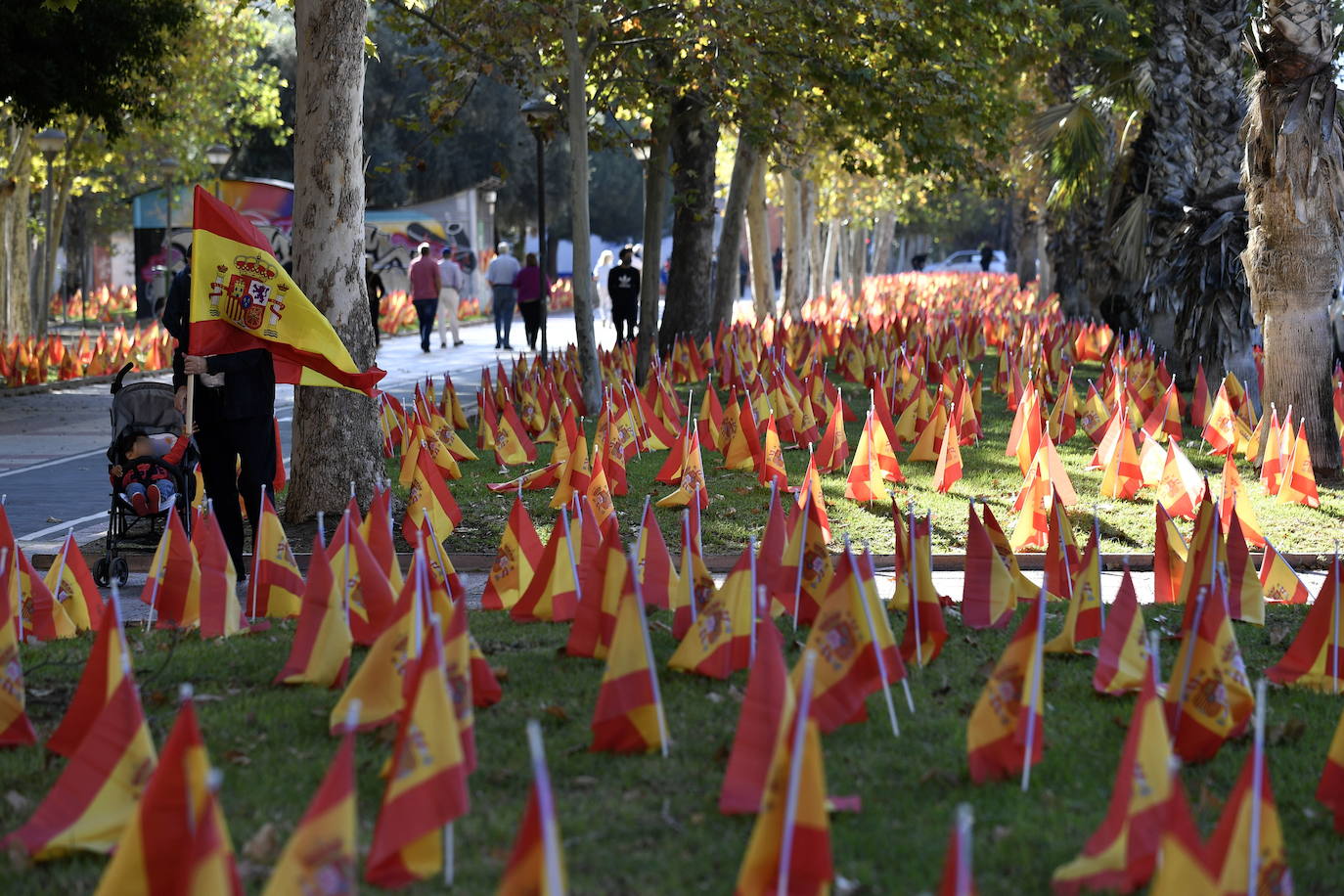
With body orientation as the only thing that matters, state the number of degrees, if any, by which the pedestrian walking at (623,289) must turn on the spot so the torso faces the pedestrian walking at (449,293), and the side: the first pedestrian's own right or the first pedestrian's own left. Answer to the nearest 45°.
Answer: approximately 135° to the first pedestrian's own right

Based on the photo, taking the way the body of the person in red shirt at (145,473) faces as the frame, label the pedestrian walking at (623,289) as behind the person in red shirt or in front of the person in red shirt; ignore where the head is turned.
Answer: behind

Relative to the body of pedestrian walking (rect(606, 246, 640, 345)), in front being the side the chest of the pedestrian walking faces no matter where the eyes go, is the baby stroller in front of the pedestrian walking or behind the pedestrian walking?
in front

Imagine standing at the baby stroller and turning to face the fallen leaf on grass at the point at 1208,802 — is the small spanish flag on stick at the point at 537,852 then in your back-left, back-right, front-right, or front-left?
front-right

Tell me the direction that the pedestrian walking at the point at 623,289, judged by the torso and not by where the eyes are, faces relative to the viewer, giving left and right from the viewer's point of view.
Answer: facing the viewer

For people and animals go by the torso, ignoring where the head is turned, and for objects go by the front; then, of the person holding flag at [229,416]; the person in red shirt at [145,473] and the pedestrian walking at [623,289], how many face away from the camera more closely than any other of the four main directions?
0

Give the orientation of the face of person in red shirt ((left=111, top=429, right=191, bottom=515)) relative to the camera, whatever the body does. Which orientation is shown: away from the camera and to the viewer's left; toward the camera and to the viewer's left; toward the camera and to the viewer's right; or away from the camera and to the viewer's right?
toward the camera and to the viewer's right

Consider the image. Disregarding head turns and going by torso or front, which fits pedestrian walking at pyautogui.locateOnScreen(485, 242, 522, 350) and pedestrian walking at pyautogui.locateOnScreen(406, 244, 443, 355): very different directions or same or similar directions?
same or similar directions
